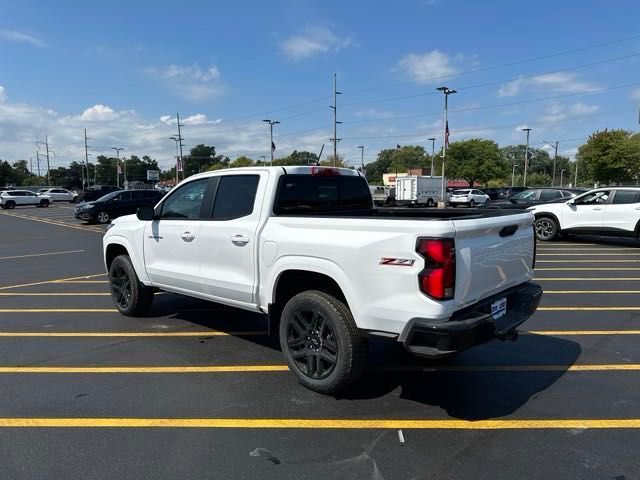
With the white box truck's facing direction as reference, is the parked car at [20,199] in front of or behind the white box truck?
behind

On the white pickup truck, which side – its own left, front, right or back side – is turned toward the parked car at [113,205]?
front

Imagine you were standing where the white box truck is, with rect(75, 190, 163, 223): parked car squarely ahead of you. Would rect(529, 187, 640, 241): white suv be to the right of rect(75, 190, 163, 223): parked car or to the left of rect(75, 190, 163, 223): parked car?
left

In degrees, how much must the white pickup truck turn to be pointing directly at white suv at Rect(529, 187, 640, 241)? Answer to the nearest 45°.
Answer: approximately 90° to its right

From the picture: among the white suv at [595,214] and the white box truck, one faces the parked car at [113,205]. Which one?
the white suv

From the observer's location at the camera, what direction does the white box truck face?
facing away from the viewer and to the right of the viewer

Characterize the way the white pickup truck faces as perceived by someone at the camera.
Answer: facing away from the viewer and to the left of the viewer

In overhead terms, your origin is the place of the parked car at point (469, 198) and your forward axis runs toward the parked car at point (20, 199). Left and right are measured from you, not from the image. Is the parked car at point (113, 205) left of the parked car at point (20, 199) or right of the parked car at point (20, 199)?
left

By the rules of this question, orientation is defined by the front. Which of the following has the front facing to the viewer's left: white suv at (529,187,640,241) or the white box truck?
the white suv

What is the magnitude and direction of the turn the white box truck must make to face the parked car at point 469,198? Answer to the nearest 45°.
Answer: approximately 45° to its right

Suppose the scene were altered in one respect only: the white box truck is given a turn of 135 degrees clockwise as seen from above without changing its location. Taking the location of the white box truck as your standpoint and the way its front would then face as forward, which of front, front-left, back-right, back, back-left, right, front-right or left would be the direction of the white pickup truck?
front

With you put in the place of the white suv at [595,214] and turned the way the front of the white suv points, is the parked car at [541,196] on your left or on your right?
on your right

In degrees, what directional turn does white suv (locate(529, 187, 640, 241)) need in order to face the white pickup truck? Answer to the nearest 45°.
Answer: approximately 90° to its left

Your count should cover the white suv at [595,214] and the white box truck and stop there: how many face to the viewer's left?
1

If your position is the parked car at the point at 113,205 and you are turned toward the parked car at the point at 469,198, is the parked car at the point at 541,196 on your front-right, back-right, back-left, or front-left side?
front-right

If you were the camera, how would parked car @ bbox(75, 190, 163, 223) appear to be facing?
facing the viewer and to the left of the viewer

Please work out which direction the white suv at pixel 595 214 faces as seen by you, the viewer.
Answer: facing to the left of the viewer
